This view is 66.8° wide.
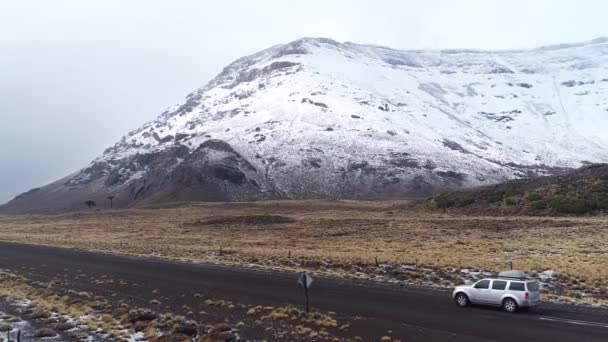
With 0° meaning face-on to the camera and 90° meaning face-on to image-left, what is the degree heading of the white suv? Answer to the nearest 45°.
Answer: approximately 135°
